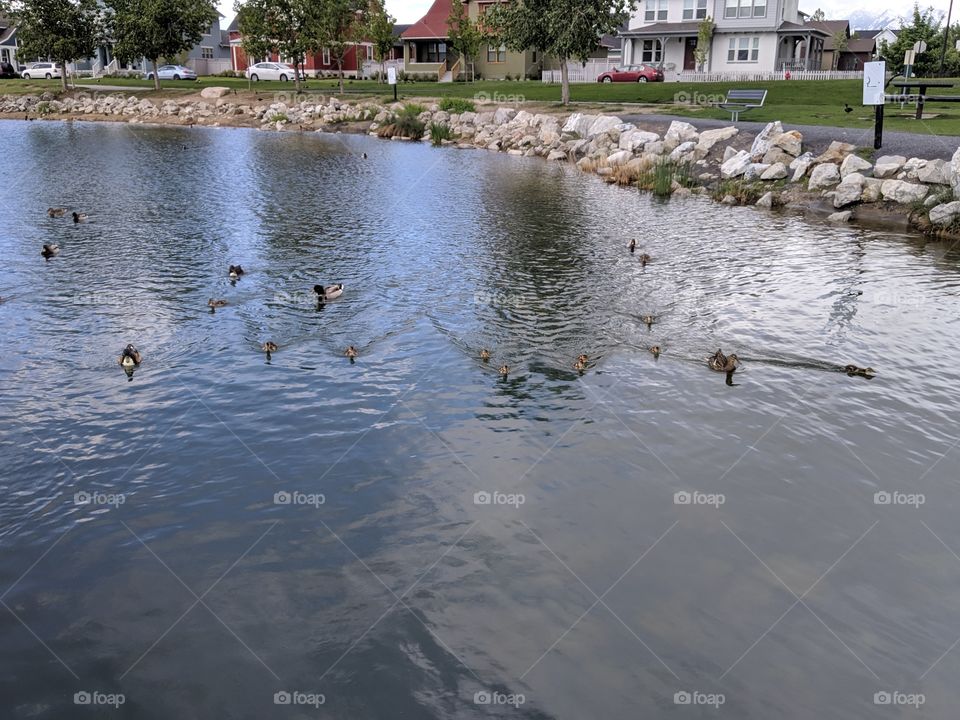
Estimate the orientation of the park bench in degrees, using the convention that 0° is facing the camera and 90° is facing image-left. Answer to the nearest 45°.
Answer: approximately 45°

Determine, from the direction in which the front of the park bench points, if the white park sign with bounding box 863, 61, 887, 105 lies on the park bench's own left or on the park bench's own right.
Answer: on the park bench's own left

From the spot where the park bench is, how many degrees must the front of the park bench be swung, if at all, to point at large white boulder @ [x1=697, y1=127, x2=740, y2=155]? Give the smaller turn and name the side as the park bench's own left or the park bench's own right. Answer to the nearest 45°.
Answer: approximately 45° to the park bench's own left

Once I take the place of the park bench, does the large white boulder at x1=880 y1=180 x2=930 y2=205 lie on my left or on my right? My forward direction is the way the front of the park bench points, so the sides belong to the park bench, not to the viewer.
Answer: on my left

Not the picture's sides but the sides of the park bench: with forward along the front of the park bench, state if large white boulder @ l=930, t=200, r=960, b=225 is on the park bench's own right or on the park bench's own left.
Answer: on the park bench's own left
